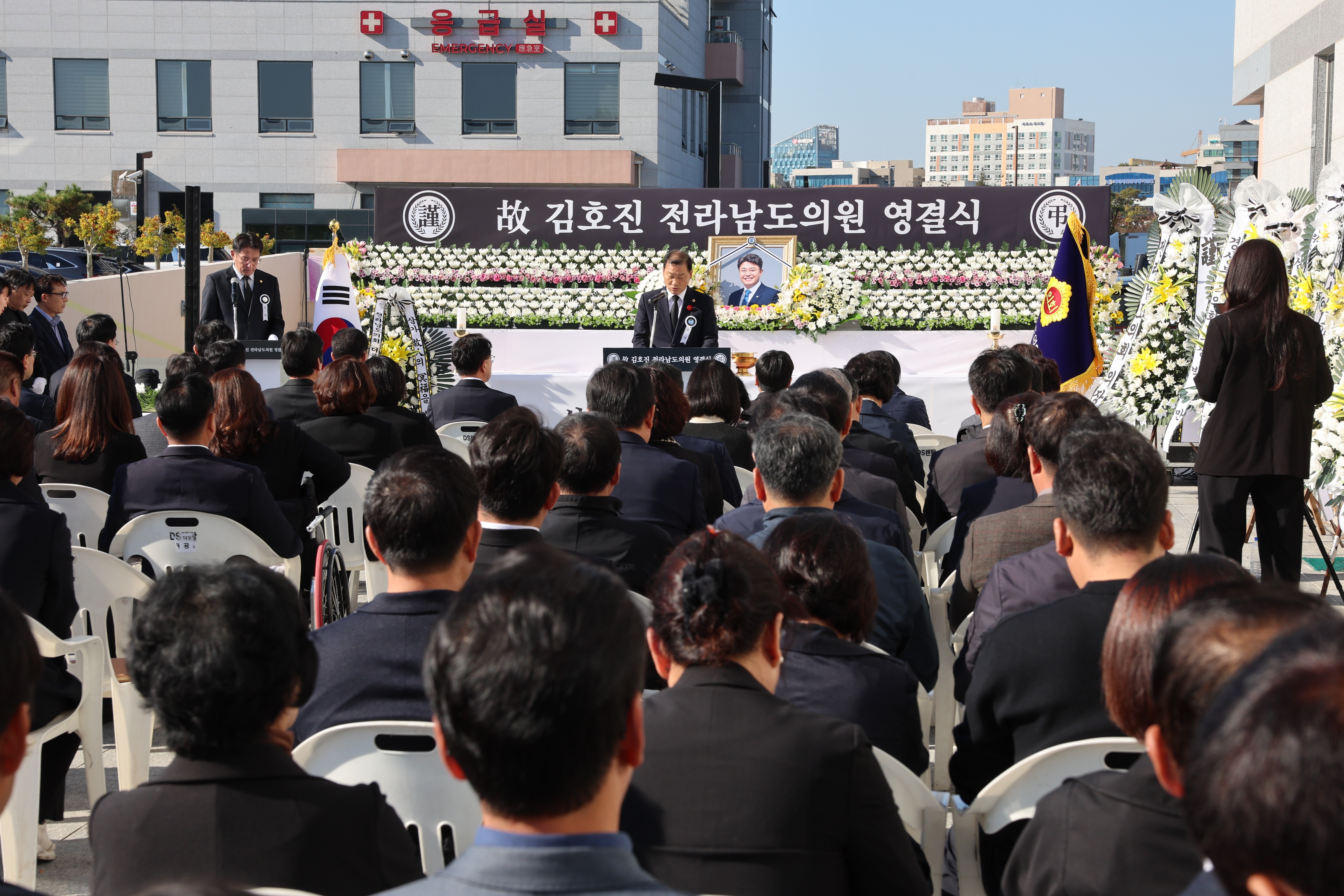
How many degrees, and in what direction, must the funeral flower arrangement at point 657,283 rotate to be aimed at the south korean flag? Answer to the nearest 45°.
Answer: approximately 45° to its right

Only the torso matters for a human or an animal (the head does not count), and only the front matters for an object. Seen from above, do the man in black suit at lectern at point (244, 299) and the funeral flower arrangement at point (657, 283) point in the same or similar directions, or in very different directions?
same or similar directions

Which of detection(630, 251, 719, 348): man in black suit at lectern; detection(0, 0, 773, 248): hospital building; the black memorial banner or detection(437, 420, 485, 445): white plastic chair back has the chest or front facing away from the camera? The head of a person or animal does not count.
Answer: the white plastic chair back

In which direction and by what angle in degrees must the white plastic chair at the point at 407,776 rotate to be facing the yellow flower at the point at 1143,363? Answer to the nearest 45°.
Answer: approximately 45° to its right

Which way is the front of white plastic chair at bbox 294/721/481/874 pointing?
away from the camera

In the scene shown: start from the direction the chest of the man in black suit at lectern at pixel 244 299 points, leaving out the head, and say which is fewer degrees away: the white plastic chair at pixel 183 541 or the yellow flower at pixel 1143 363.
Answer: the white plastic chair

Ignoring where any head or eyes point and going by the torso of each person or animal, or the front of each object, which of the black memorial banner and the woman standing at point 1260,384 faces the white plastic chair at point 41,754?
the black memorial banner

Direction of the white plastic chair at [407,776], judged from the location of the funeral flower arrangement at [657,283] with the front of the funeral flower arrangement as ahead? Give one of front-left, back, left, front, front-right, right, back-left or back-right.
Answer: front

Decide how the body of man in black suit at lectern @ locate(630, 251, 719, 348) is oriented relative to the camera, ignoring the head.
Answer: toward the camera

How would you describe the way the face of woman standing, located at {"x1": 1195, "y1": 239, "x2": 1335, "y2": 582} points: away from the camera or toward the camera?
away from the camera

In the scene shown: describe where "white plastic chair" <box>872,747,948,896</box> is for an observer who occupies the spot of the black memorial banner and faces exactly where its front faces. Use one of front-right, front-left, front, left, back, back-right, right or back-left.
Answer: front

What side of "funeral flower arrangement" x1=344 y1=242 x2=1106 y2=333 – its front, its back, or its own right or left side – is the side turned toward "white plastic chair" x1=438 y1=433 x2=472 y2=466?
front

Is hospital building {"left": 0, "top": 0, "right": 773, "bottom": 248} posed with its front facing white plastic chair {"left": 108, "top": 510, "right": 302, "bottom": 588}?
yes

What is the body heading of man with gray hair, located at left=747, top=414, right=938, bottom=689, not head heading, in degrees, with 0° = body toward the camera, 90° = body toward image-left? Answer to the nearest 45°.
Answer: approximately 180°

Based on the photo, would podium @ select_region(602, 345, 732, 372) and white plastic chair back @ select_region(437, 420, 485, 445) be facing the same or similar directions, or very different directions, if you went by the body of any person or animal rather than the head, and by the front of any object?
very different directions

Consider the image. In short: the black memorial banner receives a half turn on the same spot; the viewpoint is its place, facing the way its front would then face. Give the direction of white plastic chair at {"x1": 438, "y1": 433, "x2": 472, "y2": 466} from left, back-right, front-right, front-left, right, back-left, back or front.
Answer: back

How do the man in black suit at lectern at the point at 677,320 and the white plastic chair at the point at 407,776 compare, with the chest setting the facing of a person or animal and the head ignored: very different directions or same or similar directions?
very different directions

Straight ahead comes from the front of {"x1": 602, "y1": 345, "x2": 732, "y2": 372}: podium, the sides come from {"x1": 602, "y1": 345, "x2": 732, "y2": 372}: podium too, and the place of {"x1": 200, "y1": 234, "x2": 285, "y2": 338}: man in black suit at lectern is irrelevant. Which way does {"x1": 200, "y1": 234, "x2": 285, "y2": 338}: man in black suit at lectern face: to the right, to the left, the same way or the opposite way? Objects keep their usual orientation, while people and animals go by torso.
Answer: the same way

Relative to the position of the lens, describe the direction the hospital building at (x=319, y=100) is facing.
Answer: facing the viewer

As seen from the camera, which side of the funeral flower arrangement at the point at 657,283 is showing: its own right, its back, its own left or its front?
front

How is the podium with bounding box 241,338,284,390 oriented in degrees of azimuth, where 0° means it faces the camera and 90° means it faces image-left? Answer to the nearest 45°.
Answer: approximately 0°

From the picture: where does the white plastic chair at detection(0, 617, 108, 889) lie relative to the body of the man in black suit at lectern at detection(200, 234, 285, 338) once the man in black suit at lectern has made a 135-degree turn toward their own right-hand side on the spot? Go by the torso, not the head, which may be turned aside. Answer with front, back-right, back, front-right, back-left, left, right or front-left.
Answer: back-left

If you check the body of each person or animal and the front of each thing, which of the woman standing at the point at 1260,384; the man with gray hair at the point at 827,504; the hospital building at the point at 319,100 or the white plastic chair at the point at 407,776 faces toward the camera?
the hospital building

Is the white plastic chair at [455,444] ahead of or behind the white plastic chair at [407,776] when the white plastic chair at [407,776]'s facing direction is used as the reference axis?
ahead

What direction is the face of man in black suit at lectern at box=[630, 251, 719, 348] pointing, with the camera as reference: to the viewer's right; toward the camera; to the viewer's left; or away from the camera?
toward the camera
